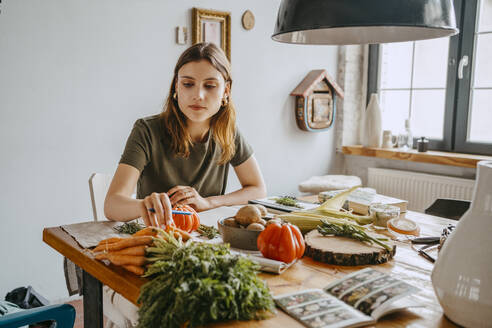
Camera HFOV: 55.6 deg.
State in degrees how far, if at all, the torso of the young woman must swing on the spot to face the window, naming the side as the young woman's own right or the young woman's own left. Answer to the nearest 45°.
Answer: approximately 135° to the young woman's own left

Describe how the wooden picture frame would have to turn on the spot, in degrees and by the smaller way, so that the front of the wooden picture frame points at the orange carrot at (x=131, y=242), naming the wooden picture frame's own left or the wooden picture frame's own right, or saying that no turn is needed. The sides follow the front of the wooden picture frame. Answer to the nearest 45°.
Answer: approximately 45° to the wooden picture frame's own right

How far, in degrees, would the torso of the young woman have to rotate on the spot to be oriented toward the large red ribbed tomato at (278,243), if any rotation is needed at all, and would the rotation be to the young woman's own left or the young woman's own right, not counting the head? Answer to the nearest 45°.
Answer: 0° — they already face it

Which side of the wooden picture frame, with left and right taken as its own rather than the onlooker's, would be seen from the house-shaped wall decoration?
left

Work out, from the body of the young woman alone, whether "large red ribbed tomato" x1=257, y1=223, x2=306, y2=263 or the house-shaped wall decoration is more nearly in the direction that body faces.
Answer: the large red ribbed tomato

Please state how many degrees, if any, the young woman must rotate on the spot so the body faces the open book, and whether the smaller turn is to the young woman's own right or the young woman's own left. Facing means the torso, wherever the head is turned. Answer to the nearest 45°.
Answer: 0° — they already face it

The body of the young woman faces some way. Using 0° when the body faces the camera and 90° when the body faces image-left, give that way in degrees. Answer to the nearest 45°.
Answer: approximately 0°

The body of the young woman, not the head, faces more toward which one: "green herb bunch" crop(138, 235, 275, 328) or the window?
the green herb bunch

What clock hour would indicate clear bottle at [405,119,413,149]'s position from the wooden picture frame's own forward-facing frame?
The clear bottle is roughly at 10 o'clock from the wooden picture frame.

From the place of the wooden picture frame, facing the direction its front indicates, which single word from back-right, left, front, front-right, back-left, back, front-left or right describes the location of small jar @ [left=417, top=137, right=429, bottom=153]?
front-left

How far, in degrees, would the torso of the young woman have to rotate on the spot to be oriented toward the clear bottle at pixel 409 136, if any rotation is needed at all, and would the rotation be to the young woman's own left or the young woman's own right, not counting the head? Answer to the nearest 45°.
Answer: approximately 135° to the young woman's own left

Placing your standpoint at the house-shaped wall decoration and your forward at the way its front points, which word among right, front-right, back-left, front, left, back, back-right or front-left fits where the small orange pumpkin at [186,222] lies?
front-right
